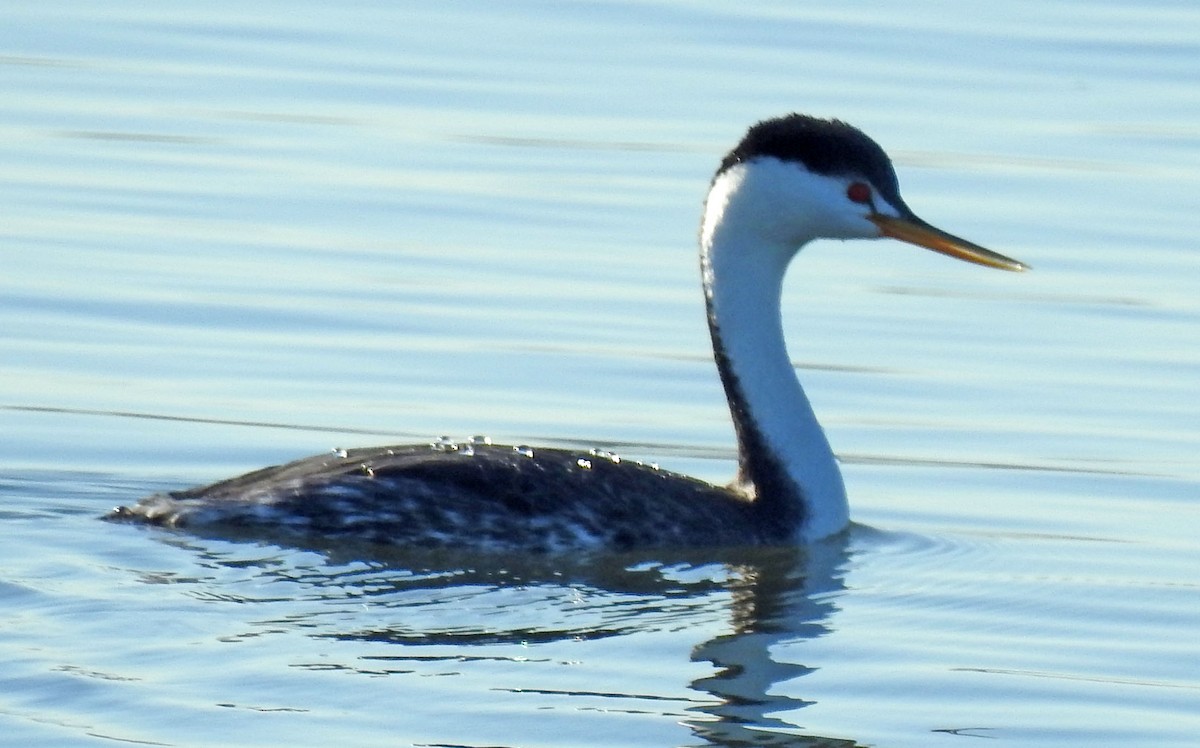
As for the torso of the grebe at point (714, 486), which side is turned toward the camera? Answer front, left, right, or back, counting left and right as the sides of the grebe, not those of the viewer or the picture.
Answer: right
